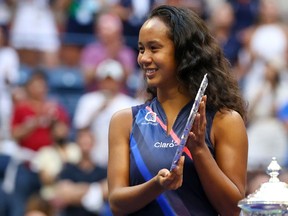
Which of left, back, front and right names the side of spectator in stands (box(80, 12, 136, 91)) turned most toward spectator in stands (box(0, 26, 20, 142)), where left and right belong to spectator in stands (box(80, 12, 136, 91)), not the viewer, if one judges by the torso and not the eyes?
right

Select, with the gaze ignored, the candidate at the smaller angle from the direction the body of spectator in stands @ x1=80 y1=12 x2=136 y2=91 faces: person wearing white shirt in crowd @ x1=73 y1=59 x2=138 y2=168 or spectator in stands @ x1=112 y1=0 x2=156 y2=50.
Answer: the person wearing white shirt in crowd

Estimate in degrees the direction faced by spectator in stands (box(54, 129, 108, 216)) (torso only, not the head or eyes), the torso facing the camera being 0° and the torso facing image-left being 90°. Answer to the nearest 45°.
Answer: approximately 0°

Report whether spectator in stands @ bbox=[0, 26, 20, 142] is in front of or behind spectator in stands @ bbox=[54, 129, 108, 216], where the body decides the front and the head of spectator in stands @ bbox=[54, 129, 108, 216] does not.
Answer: behind

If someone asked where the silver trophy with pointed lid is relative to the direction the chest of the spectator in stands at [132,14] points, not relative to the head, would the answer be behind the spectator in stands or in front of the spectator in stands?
in front
